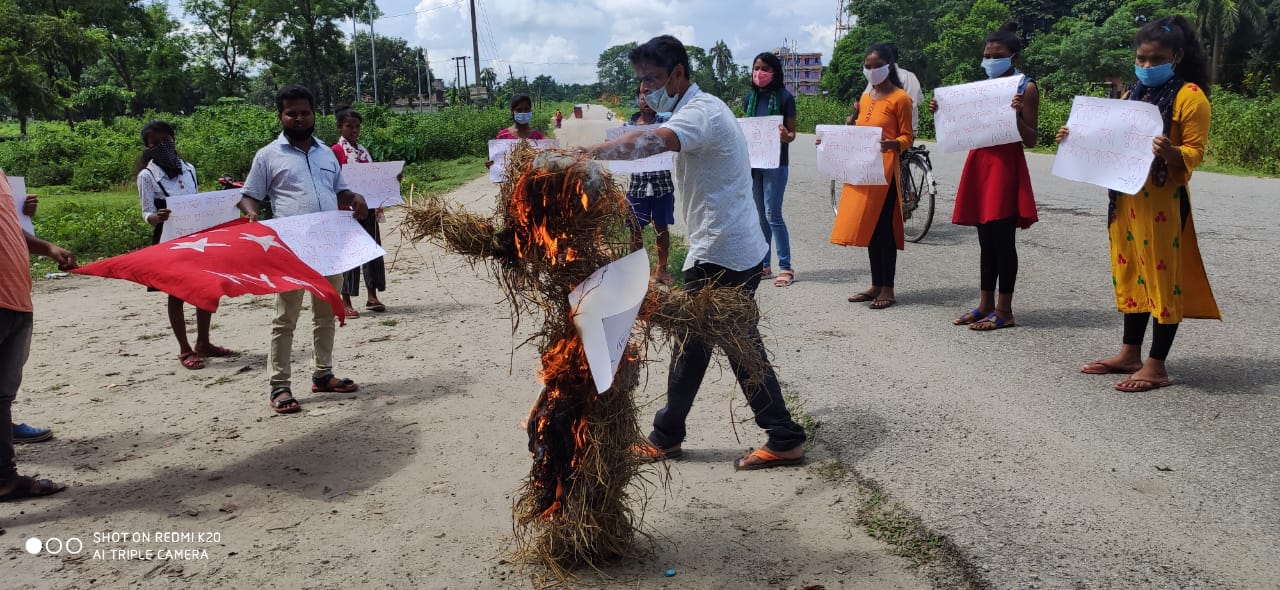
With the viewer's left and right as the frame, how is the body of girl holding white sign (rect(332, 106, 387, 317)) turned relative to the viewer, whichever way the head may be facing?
facing the viewer and to the right of the viewer

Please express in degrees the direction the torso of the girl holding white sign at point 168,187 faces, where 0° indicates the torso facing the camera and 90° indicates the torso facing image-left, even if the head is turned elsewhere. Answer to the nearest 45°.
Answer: approximately 315°

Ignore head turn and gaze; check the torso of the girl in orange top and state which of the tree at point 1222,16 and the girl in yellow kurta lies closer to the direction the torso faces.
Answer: the girl in yellow kurta

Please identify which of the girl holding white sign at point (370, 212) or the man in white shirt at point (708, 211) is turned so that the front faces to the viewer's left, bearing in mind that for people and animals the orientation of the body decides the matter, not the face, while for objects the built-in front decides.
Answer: the man in white shirt

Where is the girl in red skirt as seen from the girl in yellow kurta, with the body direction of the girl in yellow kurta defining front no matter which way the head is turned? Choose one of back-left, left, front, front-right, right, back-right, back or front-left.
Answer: right

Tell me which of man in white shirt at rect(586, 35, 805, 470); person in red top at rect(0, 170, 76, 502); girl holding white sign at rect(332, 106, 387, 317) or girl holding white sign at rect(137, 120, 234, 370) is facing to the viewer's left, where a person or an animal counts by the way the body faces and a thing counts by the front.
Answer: the man in white shirt

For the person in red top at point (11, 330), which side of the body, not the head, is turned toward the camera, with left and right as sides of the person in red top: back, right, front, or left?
right

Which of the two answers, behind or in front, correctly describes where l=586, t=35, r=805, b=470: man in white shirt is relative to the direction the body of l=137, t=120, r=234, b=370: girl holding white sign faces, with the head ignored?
in front

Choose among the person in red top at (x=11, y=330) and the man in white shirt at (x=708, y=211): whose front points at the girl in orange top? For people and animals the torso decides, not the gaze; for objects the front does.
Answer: the person in red top

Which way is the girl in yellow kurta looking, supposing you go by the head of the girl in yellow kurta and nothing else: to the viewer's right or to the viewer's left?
to the viewer's left

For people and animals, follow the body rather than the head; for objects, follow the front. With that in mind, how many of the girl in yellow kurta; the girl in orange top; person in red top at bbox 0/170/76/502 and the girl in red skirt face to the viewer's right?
1

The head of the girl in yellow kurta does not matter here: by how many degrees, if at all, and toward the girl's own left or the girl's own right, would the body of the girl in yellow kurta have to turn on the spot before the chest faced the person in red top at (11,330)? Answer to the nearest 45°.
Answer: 0° — they already face them

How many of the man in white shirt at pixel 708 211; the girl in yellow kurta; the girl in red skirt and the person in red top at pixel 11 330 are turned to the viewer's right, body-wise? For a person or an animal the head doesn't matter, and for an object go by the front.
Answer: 1

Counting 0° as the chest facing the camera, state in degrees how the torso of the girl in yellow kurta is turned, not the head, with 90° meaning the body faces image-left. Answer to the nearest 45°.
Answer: approximately 45°
